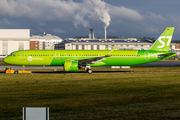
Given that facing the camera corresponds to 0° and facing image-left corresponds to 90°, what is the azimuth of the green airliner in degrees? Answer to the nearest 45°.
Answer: approximately 90°
